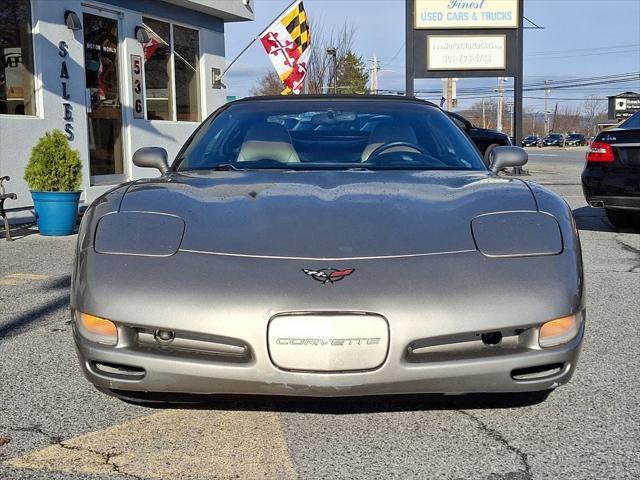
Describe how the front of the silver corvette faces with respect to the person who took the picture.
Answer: facing the viewer

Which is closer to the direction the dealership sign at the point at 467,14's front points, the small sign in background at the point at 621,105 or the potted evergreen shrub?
the potted evergreen shrub

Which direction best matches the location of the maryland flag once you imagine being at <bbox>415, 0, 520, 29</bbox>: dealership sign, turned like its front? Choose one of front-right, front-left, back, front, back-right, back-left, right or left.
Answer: front-right

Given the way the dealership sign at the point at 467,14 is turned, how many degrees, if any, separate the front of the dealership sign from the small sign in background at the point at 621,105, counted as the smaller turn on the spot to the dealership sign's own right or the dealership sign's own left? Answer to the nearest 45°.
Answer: approximately 180°

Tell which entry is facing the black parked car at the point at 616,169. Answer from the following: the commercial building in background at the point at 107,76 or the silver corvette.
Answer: the commercial building in background

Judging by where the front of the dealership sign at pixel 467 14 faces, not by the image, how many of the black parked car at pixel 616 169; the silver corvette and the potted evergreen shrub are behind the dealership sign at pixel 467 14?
0

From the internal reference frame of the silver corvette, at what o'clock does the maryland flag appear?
The maryland flag is roughly at 6 o'clock from the silver corvette.

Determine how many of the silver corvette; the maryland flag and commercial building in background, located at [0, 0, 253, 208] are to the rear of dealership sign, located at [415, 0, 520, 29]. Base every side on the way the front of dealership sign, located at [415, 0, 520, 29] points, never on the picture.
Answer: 0

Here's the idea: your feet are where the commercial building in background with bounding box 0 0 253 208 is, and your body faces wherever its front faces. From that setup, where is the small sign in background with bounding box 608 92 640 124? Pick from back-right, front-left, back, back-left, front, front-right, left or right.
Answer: left

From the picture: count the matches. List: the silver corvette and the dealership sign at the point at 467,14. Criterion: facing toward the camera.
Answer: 2

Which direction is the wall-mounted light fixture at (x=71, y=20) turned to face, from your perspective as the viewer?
facing the viewer and to the right of the viewer

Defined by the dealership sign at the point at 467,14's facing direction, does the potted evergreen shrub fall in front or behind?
in front

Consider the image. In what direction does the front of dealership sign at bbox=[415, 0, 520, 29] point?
toward the camera
